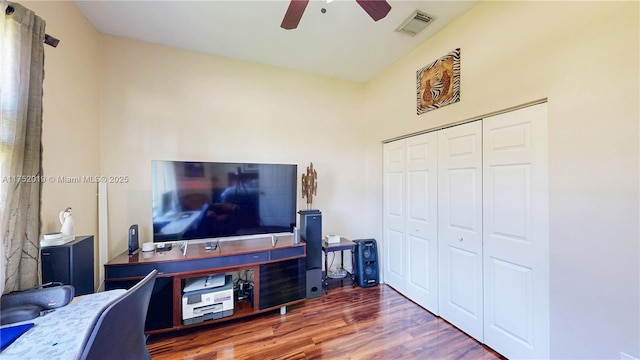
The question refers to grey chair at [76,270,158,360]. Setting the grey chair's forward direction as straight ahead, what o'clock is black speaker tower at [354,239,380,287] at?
The black speaker tower is roughly at 4 o'clock from the grey chair.

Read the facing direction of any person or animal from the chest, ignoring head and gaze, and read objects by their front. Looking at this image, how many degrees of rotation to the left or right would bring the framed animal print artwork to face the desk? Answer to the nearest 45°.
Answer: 0° — it already faces it

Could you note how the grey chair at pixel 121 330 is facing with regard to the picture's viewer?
facing away from the viewer and to the left of the viewer

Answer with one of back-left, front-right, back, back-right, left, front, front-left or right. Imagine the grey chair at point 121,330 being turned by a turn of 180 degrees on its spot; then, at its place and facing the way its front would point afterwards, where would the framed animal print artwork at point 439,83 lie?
front-left

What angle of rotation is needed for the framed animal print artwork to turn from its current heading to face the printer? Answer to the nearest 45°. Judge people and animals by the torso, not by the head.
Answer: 0° — it already faces it

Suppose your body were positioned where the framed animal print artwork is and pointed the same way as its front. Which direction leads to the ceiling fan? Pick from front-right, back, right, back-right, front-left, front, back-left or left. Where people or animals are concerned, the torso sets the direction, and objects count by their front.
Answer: front
